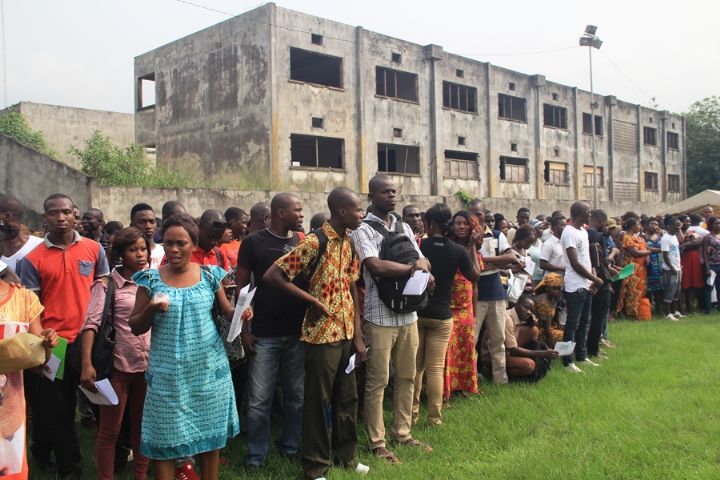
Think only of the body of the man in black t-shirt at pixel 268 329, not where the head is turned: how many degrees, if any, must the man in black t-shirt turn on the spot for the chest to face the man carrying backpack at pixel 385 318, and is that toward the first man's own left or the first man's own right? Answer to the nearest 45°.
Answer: approximately 45° to the first man's own left

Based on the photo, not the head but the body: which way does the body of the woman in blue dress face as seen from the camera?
toward the camera

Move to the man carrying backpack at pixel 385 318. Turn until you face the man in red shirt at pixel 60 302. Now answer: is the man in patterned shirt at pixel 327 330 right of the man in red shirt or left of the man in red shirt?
left

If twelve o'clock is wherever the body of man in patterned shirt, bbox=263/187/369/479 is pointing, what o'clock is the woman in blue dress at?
The woman in blue dress is roughly at 3 o'clock from the man in patterned shirt.

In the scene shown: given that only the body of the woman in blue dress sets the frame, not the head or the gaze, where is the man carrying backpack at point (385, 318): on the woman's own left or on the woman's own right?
on the woman's own left

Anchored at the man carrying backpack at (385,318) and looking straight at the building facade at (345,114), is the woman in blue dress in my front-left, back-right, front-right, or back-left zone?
back-left

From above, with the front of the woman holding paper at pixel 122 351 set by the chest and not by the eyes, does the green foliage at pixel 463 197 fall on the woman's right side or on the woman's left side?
on the woman's left side

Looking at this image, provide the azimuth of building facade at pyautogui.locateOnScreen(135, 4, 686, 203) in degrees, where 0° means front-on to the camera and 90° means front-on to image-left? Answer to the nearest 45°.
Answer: approximately 315°

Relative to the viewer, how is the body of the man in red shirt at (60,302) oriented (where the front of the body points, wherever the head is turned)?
toward the camera

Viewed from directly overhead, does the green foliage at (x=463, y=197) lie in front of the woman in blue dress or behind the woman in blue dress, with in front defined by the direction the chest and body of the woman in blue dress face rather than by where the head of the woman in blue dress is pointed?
behind
